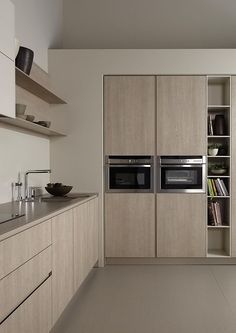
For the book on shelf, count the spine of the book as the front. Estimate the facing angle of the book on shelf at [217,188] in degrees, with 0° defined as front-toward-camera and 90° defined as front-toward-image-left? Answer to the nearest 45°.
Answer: approximately 0°

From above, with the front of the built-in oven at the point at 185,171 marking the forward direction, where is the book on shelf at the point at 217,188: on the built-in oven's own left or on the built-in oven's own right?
on the built-in oven's own left

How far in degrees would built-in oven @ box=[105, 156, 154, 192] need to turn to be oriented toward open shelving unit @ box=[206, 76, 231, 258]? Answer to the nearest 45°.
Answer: approximately 90° to its left

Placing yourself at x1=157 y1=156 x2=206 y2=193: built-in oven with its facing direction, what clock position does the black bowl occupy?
The black bowl is roughly at 2 o'clock from the built-in oven.

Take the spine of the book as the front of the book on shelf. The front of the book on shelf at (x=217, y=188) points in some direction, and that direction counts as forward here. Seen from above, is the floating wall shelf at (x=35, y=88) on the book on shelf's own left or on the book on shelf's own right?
on the book on shelf's own right

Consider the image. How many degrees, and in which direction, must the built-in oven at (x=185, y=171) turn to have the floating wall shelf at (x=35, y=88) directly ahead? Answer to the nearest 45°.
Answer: approximately 45° to its right

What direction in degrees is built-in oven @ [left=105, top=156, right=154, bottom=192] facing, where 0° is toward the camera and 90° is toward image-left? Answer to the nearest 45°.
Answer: approximately 0°

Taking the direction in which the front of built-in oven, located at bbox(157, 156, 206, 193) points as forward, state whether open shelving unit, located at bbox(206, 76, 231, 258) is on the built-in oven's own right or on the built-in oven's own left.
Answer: on the built-in oven's own left
